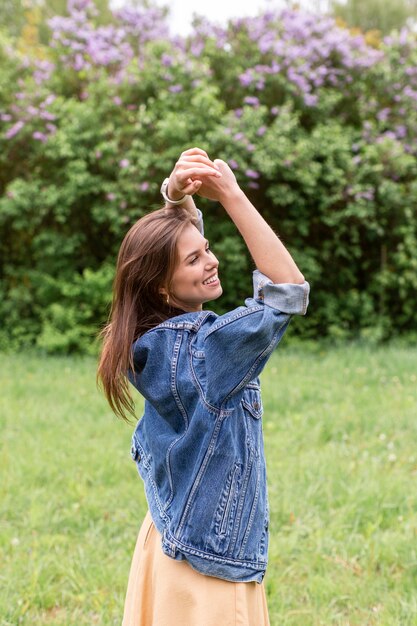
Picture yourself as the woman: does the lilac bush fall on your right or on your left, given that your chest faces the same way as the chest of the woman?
on your left
